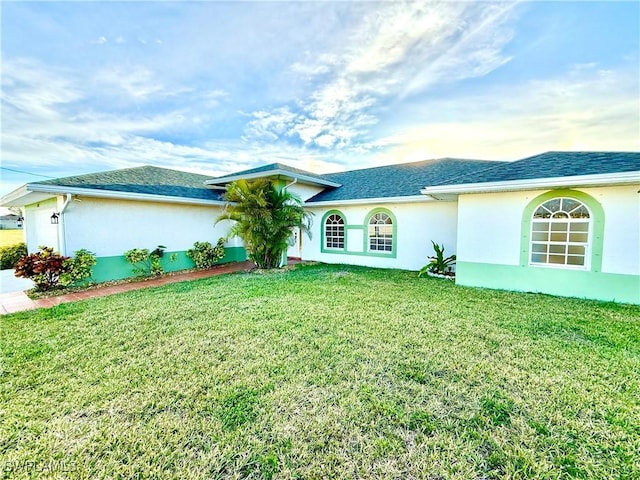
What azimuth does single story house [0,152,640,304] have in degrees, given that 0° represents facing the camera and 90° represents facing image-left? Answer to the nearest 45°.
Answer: approximately 45°

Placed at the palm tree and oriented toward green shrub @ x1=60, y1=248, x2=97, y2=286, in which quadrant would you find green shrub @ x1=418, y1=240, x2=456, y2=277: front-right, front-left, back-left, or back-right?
back-left

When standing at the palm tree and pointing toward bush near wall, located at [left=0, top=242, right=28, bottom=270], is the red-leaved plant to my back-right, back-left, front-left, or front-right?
front-left

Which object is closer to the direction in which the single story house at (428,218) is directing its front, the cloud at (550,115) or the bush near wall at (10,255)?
the bush near wall

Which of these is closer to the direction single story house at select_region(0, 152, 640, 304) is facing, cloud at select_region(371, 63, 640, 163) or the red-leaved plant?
the red-leaved plant

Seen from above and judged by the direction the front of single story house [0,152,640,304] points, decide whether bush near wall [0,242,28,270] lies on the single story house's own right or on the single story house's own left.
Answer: on the single story house's own right

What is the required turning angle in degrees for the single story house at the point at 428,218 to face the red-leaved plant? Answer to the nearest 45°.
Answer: approximately 45° to its right
